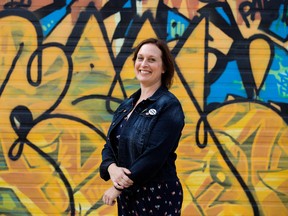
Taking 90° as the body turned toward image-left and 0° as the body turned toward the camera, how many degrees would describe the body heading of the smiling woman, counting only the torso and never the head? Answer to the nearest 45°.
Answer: approximately 45°
